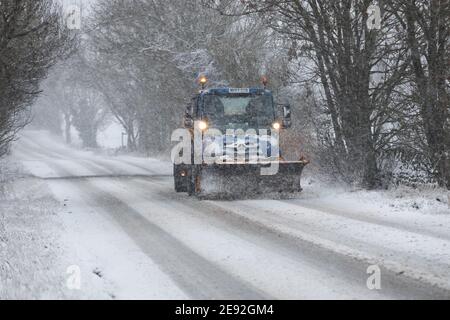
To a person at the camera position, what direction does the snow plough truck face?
facing the viewer
